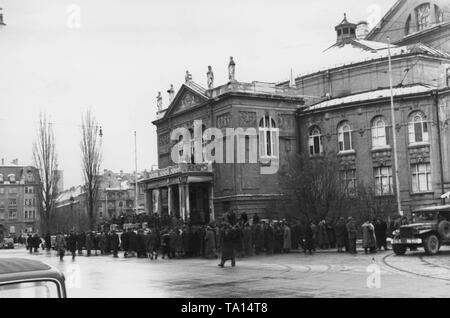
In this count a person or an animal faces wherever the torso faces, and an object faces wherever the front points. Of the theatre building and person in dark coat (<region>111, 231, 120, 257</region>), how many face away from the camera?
1

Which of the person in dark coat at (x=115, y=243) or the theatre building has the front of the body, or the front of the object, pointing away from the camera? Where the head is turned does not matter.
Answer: the person in dark coat

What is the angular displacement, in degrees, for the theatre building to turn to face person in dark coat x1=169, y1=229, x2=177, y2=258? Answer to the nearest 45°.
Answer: approximately 45° to its left

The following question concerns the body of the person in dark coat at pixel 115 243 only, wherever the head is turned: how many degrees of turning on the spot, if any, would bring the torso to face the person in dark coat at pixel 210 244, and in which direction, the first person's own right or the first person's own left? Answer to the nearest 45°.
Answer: approximately 135° to the first person's own right

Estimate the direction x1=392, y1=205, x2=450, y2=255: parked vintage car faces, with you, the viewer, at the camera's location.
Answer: facing the viewer and to the left of the viewer

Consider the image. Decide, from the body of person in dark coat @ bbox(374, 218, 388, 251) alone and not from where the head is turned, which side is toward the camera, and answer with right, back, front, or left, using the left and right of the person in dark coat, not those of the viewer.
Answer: back

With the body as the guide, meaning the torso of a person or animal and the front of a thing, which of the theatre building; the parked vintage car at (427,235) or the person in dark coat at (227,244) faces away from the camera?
the person in dark coat

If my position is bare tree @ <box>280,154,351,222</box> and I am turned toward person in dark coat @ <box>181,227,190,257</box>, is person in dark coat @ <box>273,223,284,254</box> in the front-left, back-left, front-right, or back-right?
front-left

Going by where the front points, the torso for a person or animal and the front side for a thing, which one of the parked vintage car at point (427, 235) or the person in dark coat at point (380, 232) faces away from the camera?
the person in dark coat

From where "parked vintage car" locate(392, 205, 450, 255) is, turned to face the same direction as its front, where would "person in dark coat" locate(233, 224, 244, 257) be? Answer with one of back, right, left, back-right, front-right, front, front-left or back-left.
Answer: front-right

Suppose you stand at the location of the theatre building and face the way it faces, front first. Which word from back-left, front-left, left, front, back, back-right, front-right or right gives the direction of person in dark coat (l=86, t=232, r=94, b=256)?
front

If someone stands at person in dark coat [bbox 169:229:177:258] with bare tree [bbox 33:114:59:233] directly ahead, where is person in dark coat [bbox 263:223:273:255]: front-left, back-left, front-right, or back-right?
back-right

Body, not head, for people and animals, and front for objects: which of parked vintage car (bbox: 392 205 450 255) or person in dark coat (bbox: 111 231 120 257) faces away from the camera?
the person in dark coat
